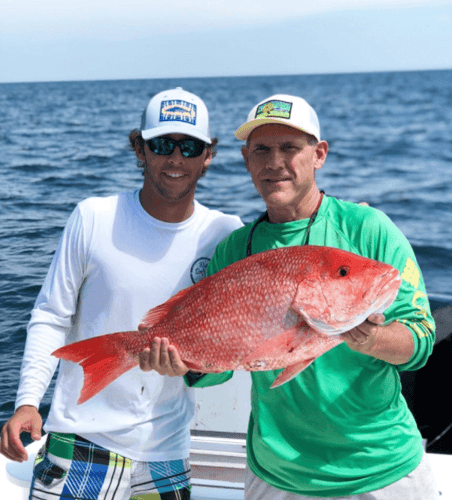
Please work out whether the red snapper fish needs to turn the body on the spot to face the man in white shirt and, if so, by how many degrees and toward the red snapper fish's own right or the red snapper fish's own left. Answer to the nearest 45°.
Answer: approximately 135° to the red snapper fish's own left

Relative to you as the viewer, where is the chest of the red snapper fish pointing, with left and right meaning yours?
facing to the right of the viewer
